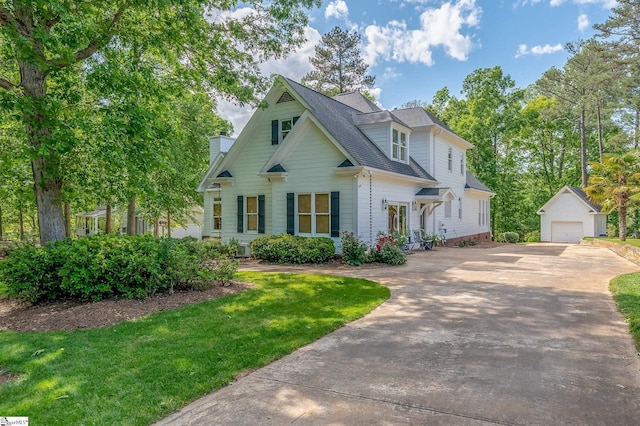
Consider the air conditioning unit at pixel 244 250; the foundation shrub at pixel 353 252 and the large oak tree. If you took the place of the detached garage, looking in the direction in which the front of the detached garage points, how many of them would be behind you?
0

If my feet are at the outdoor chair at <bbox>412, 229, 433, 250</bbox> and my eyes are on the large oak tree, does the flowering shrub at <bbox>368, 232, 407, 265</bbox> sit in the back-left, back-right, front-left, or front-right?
front-left

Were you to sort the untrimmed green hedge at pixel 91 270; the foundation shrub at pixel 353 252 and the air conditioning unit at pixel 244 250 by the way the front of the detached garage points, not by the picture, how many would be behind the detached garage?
0

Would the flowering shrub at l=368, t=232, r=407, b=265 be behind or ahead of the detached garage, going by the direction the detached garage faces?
ahead

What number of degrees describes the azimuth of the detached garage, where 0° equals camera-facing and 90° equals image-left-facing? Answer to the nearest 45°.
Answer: approximately 0°

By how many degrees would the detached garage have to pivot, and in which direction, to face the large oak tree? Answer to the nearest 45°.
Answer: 0° — it already faces it

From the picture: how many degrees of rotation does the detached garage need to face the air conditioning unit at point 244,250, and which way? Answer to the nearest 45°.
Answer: approximately 45° to its right
